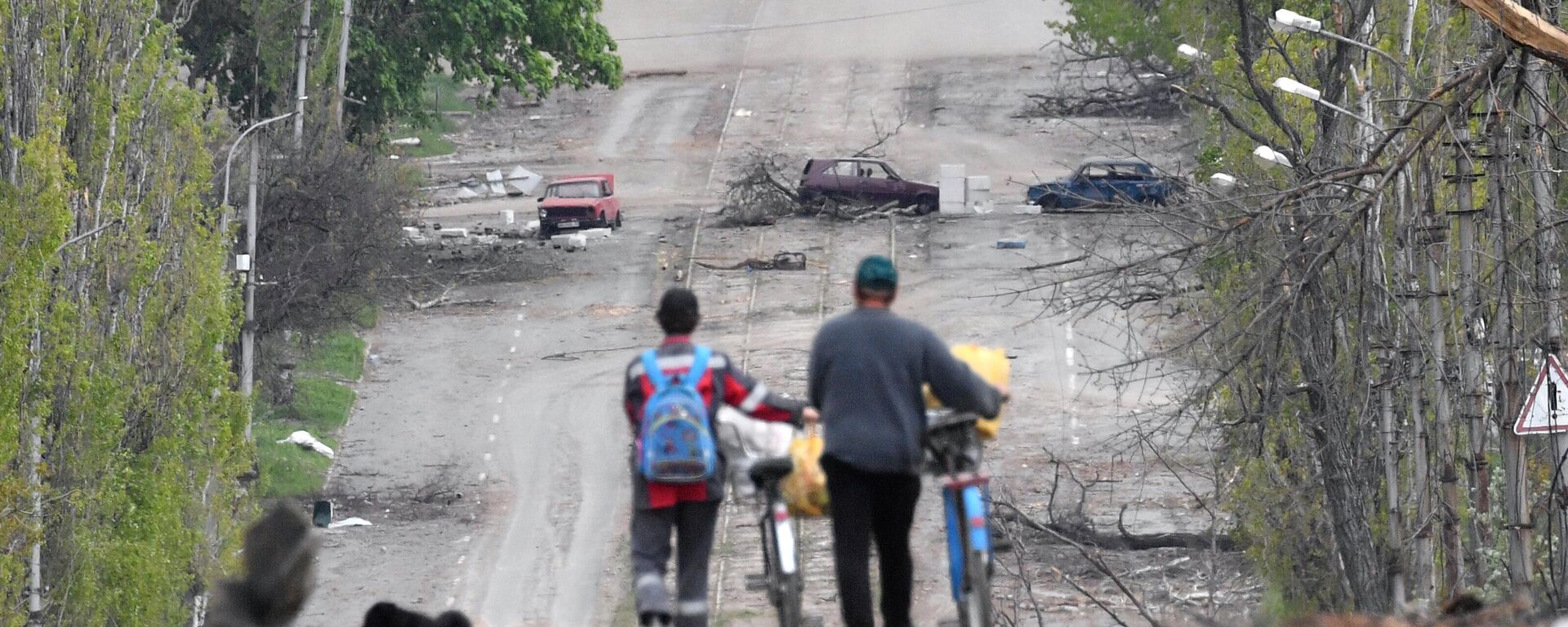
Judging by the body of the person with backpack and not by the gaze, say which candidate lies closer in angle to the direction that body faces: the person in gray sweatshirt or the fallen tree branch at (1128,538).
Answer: the fallen tree branch

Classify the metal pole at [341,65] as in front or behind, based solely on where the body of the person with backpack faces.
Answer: in front

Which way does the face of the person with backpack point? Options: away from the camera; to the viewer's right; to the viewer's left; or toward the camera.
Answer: away from the camera

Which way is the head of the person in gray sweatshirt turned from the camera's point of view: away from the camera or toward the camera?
away from the camera

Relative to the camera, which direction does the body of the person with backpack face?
away from the camera

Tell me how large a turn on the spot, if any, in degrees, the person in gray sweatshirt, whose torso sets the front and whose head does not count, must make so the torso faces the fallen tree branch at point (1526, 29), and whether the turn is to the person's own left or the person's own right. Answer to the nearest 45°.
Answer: approximately 45° to the person's own right

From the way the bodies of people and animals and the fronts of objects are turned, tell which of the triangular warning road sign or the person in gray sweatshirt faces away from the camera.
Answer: the person in gray sweatshirt

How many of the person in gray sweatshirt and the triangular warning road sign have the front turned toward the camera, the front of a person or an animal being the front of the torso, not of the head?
1

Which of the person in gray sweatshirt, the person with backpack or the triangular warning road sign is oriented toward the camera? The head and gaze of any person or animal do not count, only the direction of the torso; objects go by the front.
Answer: the triangular warning road sign

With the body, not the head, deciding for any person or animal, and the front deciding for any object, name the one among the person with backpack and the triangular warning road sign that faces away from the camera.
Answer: the person with backpack

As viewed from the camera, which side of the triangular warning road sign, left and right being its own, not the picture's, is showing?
front

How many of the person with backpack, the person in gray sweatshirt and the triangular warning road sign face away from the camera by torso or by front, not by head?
2

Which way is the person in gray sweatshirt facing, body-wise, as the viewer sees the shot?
away from the camera

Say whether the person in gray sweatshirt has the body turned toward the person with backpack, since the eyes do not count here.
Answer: no

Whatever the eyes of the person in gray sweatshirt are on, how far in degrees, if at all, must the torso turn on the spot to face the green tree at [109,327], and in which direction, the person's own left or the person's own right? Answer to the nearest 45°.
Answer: approximately 45° to the person's own left

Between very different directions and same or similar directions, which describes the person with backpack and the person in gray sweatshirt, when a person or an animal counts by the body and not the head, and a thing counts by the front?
same or similar directions
